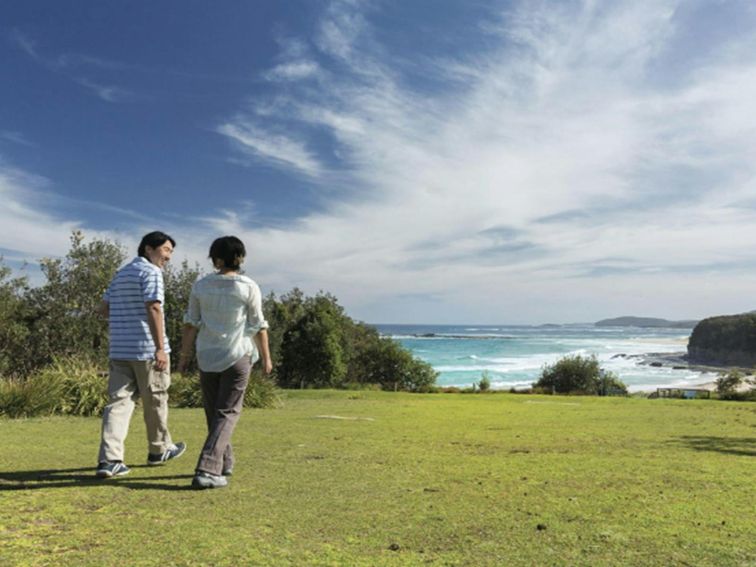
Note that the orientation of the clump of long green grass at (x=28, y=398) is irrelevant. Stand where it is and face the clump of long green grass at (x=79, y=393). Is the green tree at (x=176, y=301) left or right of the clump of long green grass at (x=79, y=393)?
left

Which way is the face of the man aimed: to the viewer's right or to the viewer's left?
to the viewer's right

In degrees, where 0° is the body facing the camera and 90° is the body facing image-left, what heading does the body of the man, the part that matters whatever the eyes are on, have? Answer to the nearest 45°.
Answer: approximately 225°

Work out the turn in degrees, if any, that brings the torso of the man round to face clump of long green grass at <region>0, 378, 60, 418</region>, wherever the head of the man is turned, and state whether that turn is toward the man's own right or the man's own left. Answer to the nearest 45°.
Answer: approximately 45° to the man's own left

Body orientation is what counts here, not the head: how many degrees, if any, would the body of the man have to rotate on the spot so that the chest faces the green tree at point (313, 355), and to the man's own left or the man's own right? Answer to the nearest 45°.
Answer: approximately 45° to the man's own left

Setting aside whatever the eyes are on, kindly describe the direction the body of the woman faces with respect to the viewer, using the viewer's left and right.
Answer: facing away from the viewer

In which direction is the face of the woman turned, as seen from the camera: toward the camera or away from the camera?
away from the camera

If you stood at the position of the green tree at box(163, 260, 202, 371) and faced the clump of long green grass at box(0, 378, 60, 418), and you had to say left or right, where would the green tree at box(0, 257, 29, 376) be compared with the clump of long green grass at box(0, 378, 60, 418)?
right

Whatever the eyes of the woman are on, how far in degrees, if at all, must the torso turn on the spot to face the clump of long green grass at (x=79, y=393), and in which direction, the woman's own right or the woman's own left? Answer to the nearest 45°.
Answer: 0° — they already face it

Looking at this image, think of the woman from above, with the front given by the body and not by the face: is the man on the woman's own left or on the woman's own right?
on the woman's own left
